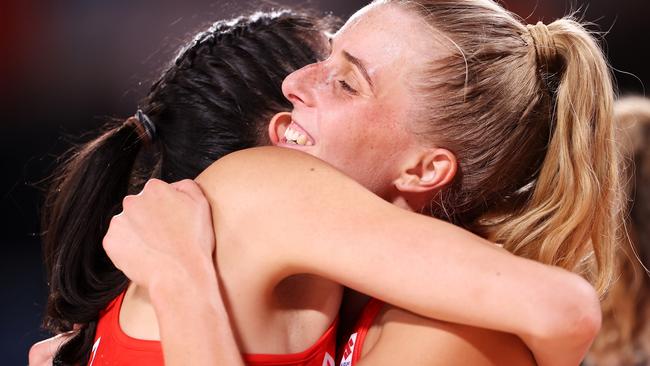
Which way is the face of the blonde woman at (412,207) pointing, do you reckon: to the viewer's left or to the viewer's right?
to the viewer's left

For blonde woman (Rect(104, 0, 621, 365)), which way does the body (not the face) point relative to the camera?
to the viewer's left

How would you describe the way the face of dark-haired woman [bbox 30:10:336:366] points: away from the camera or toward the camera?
away from the camera

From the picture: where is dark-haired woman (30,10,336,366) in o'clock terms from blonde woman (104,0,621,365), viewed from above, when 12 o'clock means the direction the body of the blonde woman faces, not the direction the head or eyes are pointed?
The dark-haired woman is roughly at 1 o'clock from the blonde woman.
